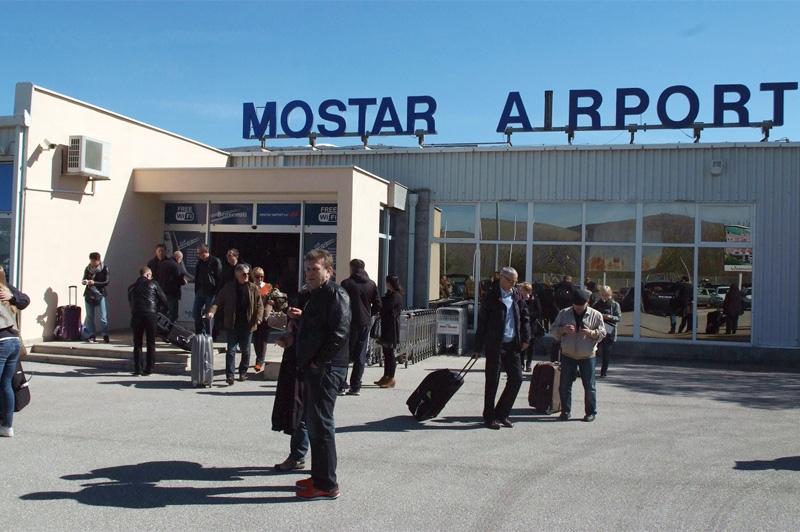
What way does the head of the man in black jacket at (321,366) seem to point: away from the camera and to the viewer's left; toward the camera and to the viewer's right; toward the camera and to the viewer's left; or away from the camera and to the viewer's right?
toward the camera and to the viewer's left

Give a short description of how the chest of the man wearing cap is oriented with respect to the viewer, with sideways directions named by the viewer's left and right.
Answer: facing the viewer

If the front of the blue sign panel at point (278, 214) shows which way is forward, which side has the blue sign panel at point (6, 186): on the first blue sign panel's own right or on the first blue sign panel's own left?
on the first blue sign panel's own right

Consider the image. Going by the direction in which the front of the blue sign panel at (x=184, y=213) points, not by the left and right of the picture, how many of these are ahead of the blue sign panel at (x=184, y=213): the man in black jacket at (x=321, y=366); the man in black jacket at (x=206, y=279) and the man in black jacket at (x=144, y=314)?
3

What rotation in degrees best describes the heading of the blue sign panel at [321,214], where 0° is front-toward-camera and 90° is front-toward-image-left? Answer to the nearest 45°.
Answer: approximately 0°

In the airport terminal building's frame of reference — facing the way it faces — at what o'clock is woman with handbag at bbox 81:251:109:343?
The woman with handbag is roughly at 2 o'clock from the airport terminal building.

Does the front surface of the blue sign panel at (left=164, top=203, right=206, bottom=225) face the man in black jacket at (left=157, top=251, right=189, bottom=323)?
yes

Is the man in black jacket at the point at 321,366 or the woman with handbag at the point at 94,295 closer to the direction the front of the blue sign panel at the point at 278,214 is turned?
the man in black jacket

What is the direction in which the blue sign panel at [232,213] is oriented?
toward the camera

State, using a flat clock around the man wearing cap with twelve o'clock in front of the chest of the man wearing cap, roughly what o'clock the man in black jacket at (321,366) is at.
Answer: The man in black jacket is roughly at 1 o'clock from the man wearing cap.

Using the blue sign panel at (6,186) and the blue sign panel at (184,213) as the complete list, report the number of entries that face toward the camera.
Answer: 2

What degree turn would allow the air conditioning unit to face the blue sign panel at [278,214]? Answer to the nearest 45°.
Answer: approximately 45° to its left

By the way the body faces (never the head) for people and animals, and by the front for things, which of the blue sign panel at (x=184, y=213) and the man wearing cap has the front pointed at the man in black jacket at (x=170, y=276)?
the blue sign panel

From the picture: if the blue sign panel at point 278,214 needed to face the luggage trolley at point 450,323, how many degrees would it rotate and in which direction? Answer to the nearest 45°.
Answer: approximately 90° to its left

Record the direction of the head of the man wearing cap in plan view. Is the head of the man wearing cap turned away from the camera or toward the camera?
toward the camera

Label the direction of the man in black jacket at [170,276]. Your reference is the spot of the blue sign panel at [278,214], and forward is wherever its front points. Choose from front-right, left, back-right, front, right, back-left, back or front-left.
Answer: front-right

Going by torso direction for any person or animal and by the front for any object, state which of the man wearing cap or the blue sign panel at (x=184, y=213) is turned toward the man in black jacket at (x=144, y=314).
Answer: the blue sign panel
